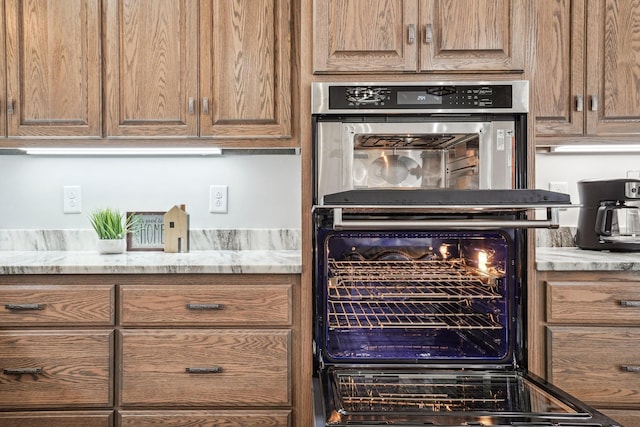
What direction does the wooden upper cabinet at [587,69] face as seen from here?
toward the camera

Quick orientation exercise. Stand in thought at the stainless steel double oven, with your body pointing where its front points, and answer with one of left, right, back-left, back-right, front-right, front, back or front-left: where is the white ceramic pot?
right

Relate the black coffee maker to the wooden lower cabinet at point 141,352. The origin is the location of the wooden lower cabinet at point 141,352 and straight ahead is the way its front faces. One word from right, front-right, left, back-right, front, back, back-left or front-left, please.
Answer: left

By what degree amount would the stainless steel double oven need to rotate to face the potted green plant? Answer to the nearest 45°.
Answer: approximately 90° to its right

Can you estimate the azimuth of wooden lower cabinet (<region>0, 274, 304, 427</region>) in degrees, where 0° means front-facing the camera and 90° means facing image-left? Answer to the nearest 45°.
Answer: approximately 0°

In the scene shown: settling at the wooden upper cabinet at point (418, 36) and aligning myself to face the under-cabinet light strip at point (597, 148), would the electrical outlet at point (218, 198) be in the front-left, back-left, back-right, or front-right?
back-left

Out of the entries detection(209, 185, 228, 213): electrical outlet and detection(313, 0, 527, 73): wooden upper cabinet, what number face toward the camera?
2

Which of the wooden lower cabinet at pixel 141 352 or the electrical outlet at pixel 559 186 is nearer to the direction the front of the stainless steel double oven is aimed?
the wooden lower cabinet

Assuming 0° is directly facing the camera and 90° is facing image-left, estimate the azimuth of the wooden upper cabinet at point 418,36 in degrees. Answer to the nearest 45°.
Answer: approximately 0°

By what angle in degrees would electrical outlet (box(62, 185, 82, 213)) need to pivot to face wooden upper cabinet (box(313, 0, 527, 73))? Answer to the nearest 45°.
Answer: approximately 45° to its left

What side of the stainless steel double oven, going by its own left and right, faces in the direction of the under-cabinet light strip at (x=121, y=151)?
right

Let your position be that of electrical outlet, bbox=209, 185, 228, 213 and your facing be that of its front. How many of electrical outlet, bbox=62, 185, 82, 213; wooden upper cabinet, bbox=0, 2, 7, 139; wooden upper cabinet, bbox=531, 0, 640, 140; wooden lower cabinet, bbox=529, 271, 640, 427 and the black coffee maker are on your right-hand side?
2

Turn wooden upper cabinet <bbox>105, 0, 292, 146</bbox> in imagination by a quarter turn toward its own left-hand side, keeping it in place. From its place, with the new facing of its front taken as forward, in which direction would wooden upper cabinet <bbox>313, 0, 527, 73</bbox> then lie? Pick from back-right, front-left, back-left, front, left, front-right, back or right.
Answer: front-right

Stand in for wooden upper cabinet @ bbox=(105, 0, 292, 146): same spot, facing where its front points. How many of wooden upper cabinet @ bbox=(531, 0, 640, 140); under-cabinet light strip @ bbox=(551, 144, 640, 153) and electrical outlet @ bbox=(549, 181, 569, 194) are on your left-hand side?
3

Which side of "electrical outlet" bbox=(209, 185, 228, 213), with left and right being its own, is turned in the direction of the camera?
front

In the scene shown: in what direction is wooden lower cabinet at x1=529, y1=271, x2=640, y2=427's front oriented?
toward the camera
